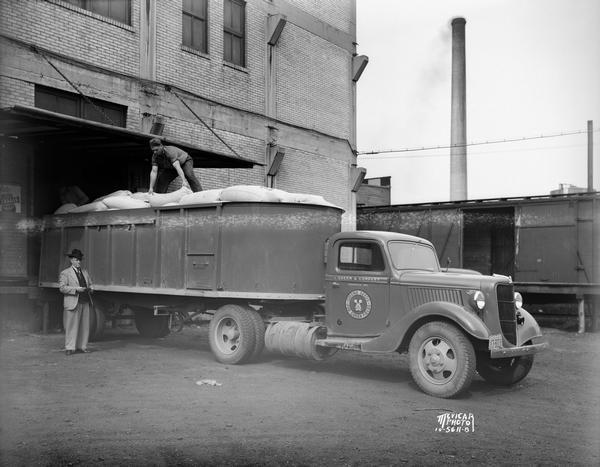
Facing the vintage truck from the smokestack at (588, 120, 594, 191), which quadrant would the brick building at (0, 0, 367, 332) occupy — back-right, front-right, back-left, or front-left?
front-right

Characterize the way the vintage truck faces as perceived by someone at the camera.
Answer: facing the viewer and to the right of the viewer

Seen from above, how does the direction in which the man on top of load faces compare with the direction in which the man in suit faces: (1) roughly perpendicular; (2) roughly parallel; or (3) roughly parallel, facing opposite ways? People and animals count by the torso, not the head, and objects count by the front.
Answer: roughly perpendicular

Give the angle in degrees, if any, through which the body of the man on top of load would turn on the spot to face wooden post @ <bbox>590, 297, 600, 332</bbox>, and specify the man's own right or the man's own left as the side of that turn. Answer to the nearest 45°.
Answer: approximately 135° to the man's own left

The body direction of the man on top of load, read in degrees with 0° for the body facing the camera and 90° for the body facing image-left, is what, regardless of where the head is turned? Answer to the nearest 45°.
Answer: approximately 45°

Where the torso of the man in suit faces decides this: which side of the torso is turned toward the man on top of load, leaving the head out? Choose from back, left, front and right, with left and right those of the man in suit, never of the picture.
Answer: left

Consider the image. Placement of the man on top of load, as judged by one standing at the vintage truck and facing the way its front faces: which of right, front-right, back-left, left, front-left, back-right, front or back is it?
back

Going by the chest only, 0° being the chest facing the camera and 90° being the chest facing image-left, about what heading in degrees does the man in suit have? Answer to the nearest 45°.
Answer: approximately 315°
